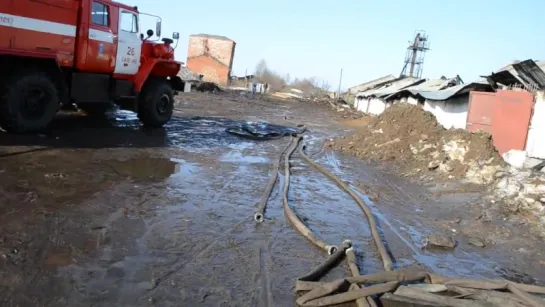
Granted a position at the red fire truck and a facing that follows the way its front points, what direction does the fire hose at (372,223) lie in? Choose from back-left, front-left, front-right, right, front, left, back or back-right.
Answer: right

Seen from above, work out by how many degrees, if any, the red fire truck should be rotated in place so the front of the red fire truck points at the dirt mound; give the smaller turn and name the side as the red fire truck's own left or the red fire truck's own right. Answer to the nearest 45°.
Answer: approximately 45° to the red fire truck's own right

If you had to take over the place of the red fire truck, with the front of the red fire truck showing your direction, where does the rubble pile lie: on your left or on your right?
on your right

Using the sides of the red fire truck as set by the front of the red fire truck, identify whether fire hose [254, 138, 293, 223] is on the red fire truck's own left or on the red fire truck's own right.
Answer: on the red fire truck's own right

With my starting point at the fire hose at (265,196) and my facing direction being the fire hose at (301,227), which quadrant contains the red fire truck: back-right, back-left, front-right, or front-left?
back-right

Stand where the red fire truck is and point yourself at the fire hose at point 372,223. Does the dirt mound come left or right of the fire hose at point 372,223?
left

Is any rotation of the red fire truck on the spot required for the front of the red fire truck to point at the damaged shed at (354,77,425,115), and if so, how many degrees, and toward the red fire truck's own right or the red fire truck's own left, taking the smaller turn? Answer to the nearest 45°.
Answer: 0° — it already faces it

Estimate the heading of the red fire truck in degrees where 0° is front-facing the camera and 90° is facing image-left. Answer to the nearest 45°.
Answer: approximately 225°
